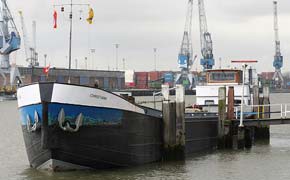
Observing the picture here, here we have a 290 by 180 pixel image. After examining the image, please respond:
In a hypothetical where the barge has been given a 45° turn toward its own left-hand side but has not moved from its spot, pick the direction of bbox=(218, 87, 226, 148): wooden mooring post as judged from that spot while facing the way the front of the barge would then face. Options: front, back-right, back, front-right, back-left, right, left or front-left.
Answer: back-left

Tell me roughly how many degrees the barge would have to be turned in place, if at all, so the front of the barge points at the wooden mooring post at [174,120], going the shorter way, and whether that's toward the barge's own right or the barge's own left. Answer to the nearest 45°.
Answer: approximately 180°
